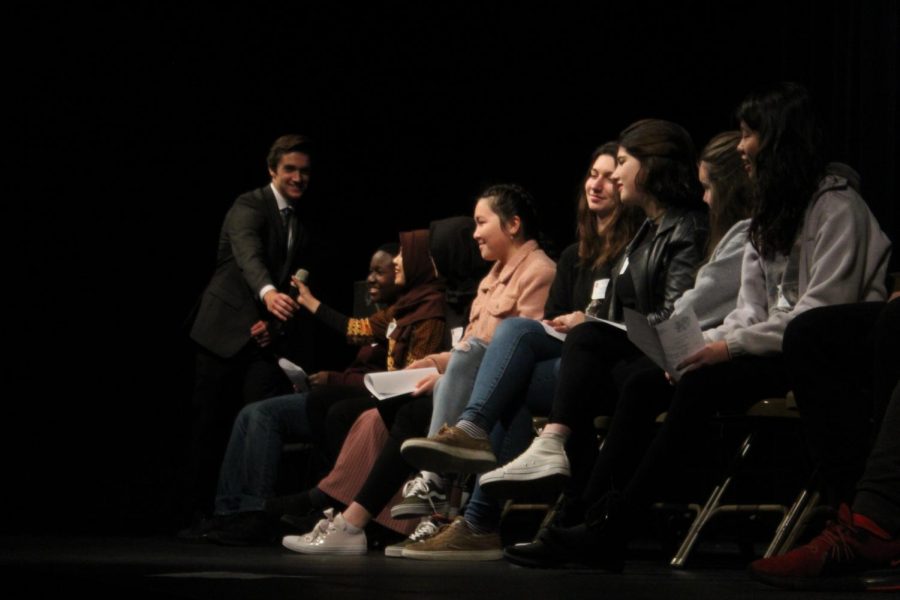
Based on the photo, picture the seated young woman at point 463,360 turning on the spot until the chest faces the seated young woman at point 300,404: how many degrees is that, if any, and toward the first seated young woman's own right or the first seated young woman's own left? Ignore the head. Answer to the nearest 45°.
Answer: approximately 45° to the first seated young woman's own right

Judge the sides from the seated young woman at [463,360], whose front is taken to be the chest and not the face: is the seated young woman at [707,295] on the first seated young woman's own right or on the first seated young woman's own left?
on the first seated young woman's own left

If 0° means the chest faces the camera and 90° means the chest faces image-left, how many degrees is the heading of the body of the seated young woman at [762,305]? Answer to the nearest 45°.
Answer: approximately 90°

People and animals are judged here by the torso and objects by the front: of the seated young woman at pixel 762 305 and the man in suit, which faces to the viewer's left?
the seated young woman

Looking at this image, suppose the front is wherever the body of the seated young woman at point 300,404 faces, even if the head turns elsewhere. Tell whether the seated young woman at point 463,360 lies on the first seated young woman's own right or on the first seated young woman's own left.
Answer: on the first seated young woman's own left
